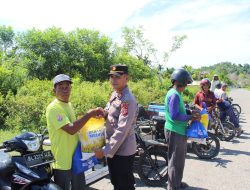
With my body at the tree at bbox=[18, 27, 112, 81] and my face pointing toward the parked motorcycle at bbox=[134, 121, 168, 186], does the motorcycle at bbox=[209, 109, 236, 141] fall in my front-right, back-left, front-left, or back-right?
front-left

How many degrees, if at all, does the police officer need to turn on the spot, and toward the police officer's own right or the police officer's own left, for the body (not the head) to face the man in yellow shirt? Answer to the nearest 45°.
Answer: approximately 45° to the police officer's own right

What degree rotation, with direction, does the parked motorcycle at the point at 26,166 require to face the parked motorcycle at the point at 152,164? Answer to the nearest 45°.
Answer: approximately 90° to its left

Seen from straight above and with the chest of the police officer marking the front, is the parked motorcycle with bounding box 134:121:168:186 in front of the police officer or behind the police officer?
behind

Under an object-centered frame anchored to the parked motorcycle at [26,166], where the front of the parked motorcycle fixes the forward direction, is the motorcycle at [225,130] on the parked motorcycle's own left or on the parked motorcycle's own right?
on the parked motorcycle's own left

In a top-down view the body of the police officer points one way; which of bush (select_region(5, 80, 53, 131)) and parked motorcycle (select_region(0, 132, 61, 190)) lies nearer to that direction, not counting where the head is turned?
the parked motorcycle

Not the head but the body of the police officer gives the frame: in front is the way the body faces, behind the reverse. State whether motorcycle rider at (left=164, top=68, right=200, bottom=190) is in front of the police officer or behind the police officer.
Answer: behind
